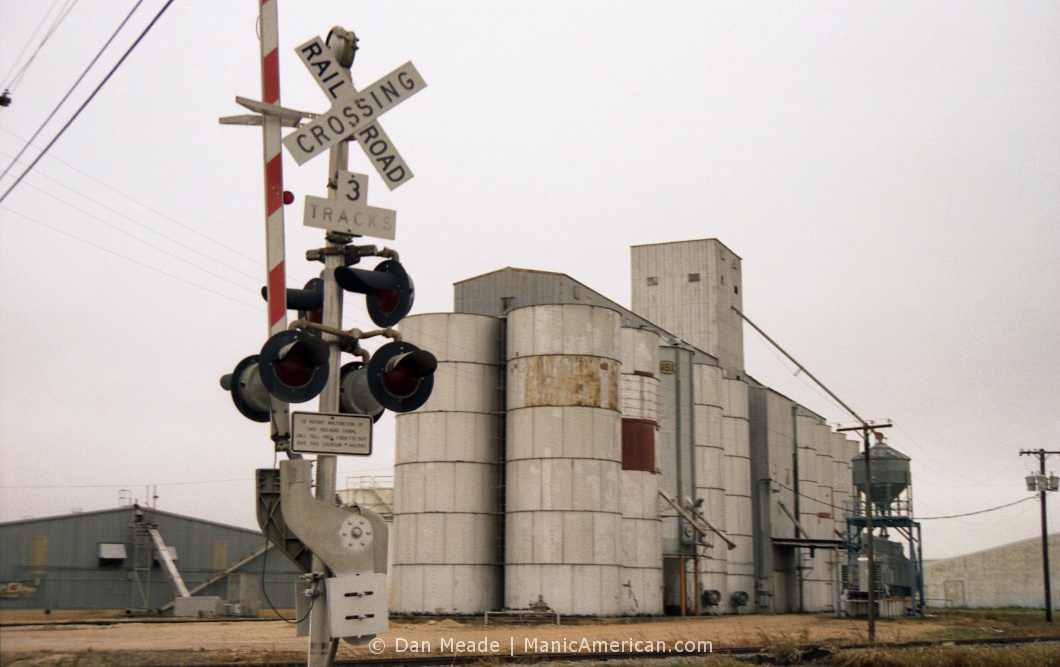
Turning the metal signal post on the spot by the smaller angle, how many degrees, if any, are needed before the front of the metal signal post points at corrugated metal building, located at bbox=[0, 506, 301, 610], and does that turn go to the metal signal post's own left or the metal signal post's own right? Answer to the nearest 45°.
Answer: approximately 180°

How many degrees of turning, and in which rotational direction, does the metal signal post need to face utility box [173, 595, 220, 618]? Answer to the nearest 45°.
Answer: approximately 180°

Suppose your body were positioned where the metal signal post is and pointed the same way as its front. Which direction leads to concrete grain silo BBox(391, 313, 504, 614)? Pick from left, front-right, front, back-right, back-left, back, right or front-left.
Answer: back

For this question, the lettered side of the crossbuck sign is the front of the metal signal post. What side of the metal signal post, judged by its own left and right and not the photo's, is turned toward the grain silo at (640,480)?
back

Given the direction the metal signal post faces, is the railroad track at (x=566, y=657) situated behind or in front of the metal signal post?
behind
